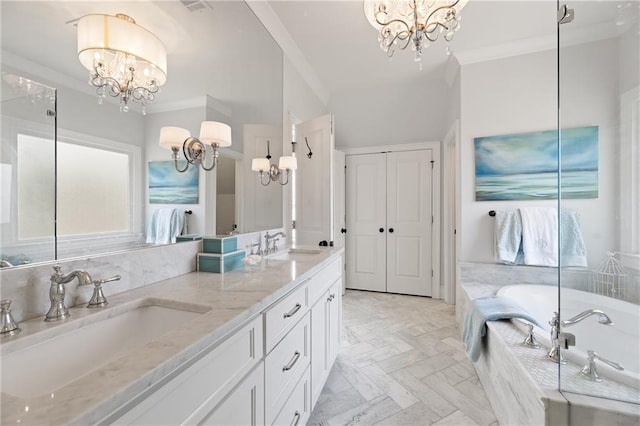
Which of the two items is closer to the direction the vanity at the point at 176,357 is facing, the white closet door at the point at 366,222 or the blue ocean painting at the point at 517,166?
the blue ocean painting

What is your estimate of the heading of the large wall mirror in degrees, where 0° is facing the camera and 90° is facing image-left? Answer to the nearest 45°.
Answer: approximately 315°

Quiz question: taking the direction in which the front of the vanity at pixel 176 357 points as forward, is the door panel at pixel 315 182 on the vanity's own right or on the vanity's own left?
on the vanity's own left

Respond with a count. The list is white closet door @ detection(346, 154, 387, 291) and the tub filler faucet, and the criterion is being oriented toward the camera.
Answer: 1

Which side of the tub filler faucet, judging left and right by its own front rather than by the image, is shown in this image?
right

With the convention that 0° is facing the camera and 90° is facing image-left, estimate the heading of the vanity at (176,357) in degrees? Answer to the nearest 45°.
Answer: approximately 315°

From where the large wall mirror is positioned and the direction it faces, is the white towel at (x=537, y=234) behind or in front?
in front

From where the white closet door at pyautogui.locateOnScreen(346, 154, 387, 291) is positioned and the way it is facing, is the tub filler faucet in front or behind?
in front

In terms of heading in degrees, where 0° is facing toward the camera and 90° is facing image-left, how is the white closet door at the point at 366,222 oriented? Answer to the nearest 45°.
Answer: approximately 0°

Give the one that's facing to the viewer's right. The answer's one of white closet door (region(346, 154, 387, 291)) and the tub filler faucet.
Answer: the tub filler faucet
